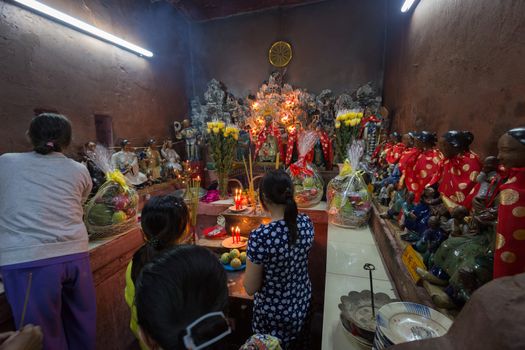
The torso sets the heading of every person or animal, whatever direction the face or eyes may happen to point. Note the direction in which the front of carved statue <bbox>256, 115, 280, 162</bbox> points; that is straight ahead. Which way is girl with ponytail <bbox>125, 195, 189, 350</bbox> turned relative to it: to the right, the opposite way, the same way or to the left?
the opposite way

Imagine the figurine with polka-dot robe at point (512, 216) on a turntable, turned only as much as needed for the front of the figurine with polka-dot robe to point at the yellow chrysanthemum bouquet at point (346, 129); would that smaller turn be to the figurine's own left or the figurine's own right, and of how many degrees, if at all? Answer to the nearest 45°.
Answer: approximately 45° to the figurine's own right

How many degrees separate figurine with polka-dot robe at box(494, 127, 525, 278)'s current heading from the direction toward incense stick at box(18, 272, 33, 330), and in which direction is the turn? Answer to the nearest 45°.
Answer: approximately 45° to its left

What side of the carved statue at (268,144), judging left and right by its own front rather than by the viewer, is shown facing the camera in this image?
front

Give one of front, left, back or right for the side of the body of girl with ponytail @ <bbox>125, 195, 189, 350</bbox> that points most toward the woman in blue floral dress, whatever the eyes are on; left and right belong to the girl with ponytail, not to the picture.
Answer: right

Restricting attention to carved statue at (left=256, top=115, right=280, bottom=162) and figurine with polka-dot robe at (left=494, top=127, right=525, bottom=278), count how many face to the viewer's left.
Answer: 1

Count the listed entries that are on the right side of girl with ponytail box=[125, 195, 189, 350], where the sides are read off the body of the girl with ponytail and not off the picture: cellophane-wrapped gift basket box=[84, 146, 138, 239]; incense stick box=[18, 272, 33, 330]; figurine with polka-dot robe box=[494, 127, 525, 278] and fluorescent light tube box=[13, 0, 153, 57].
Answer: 1

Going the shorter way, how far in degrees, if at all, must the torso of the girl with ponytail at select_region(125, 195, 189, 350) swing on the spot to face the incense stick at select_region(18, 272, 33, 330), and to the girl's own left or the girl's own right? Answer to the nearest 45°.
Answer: approximately 90° to the girl's own left

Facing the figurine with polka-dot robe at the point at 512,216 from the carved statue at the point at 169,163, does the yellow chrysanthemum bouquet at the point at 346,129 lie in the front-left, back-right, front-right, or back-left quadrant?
front-left

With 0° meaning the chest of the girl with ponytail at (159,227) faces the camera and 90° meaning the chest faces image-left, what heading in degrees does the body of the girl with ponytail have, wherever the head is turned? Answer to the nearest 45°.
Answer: approximately 225°

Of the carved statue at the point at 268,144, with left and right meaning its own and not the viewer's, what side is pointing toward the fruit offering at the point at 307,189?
front

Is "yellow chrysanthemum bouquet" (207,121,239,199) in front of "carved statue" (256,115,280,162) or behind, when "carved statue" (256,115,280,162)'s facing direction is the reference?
in front

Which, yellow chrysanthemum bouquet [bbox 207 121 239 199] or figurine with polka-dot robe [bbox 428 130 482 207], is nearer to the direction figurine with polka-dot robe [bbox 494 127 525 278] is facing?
the yellow chrysanthemum bouquet

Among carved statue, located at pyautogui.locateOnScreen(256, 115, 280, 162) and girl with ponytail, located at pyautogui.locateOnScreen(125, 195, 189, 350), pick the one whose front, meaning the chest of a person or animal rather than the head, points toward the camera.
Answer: the carved statue

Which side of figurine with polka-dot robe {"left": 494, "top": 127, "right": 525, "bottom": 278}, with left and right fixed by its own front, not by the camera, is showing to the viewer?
left
